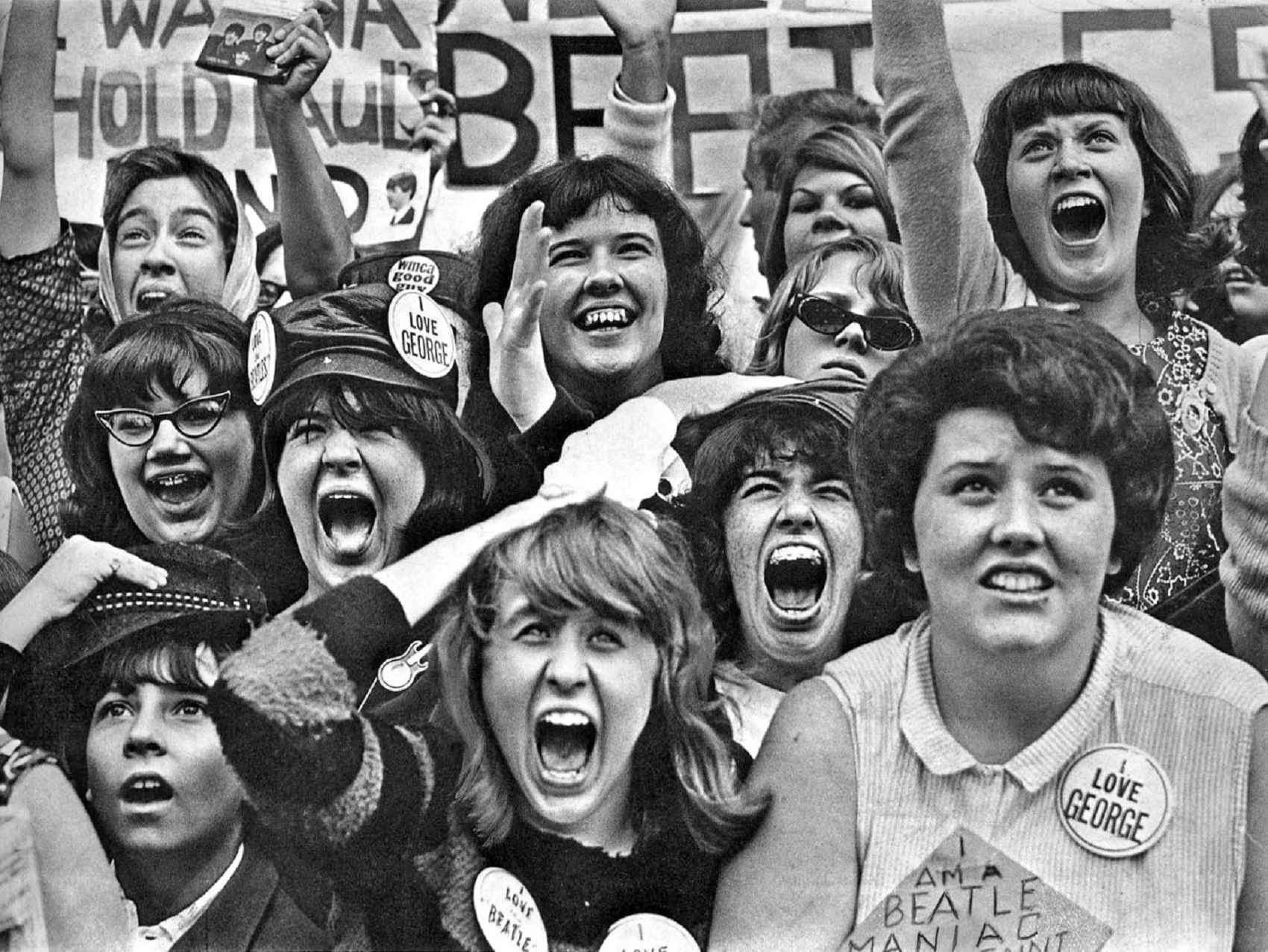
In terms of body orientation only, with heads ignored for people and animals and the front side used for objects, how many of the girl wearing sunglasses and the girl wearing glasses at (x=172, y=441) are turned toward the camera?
2

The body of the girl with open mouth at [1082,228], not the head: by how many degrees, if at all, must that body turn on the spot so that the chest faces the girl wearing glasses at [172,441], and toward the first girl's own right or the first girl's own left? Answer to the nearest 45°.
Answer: approximately 90° to the first girl's own right

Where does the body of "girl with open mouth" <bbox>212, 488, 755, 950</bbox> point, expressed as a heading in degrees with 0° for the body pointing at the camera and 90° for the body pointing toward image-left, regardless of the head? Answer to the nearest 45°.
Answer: approximately 0°

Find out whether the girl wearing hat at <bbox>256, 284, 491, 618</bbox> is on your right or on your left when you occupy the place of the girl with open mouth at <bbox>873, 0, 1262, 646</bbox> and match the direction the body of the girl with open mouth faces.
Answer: on your right
